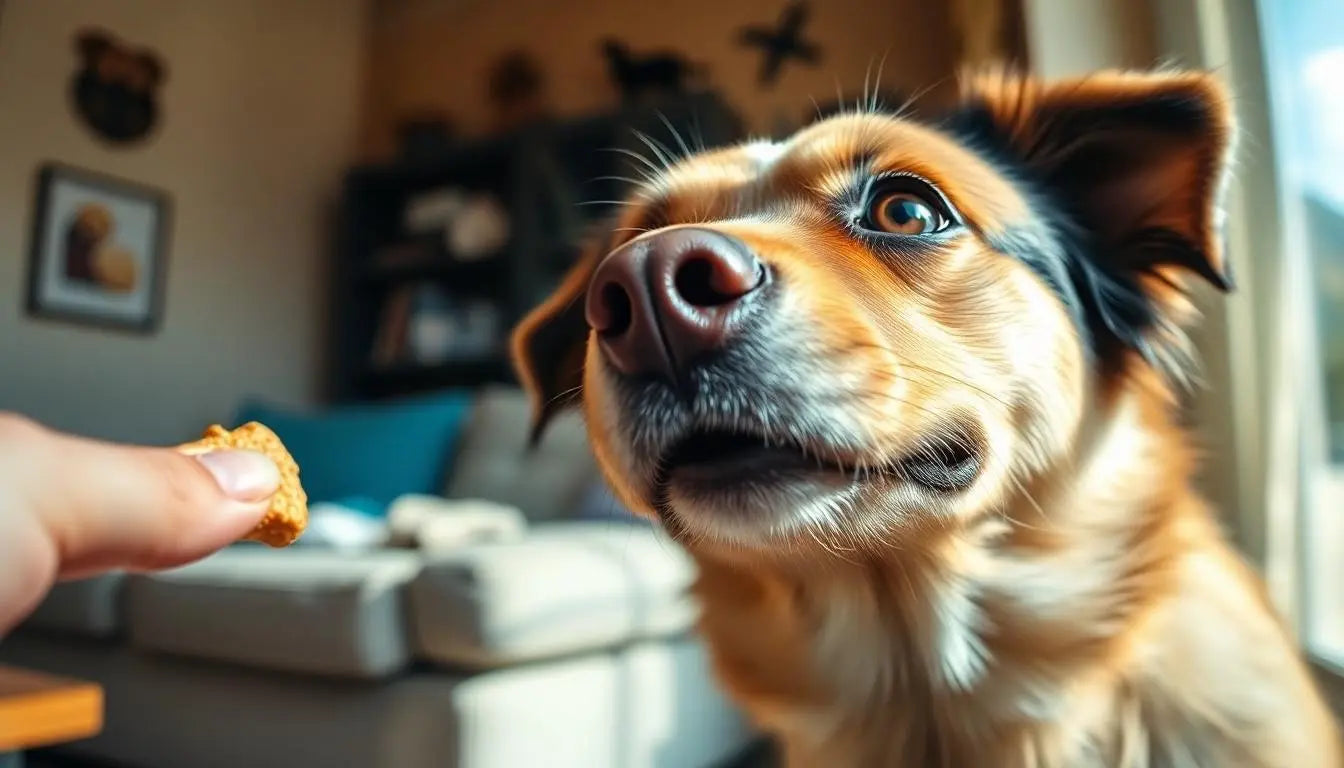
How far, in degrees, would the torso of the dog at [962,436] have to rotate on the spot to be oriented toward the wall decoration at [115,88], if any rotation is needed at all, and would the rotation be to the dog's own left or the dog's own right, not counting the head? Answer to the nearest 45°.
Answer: approximately 90° to the dog's own right

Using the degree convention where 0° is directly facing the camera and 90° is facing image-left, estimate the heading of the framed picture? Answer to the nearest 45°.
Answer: approximately 315°

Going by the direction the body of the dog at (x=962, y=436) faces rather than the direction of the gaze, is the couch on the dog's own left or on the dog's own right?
on the dog's own right

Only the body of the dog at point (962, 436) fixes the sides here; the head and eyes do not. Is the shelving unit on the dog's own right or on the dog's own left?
on the dog's own right

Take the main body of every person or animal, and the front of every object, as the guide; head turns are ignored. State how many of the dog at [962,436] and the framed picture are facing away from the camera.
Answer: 0

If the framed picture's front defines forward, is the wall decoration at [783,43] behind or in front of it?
in front

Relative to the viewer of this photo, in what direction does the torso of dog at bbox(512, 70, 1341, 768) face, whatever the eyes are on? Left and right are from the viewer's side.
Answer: facing the viewer and to the left of the viewer
